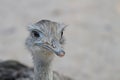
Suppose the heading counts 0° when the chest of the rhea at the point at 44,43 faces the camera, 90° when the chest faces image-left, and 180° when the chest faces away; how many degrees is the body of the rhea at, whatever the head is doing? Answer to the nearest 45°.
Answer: approximately 315°
